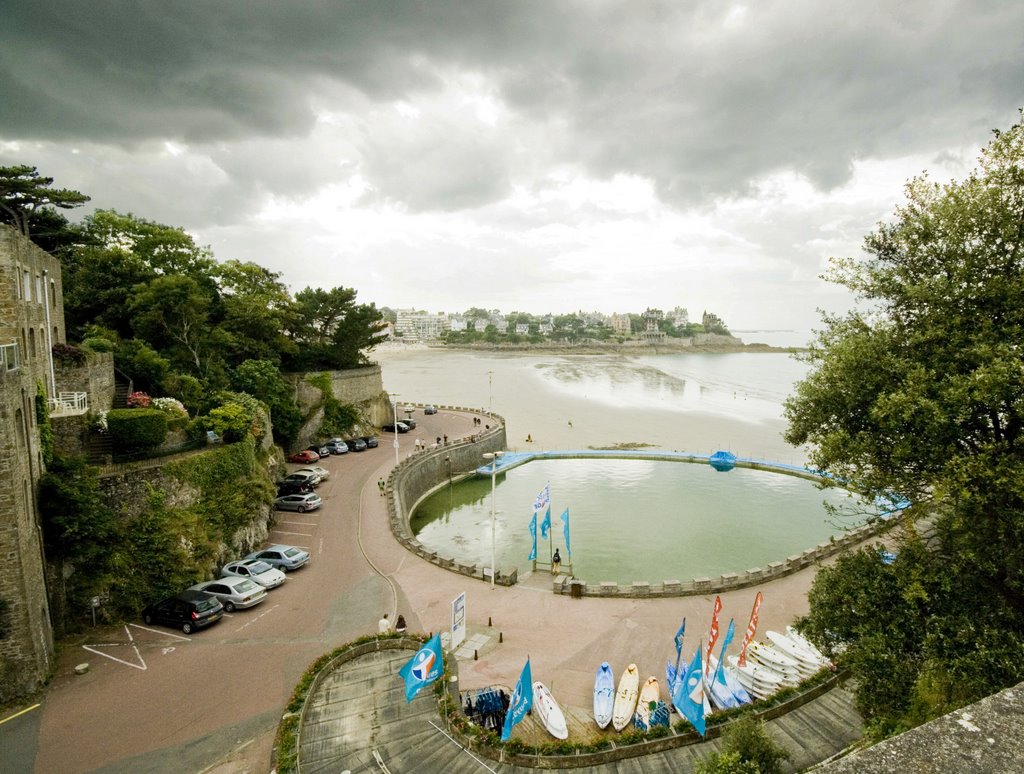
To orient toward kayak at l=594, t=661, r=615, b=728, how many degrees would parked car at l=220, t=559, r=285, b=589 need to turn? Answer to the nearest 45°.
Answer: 0° — it already faces it

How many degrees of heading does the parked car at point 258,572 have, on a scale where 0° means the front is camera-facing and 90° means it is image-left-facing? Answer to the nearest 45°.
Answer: approximately 315°

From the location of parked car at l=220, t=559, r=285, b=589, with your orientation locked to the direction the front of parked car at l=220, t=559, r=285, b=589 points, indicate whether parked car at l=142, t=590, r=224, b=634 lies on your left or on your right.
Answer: on your right

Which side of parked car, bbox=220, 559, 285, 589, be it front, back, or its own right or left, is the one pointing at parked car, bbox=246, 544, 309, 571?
left

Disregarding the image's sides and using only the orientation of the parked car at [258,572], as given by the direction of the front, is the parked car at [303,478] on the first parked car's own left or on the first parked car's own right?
on the first parked car's own left

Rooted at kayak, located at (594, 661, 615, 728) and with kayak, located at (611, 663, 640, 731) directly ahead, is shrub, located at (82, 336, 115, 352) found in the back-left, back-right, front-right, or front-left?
back-left
